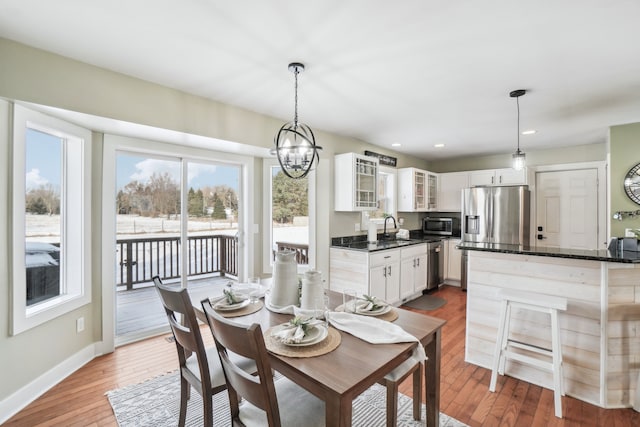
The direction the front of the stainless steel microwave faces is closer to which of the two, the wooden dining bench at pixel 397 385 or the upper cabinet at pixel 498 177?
the wooden dining bench

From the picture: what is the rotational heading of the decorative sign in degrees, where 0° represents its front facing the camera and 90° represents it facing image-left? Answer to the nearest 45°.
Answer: approximately 315°

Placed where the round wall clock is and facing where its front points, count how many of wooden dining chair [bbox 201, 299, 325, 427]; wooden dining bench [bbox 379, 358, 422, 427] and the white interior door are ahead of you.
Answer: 2

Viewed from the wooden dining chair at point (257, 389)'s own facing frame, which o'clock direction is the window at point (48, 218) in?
The window is roughly at 9 o'clock from the wooden dining chair.

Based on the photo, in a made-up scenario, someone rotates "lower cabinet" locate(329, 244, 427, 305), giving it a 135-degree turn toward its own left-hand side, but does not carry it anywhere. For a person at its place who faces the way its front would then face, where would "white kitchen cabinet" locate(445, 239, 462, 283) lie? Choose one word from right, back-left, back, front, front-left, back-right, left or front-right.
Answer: front-right

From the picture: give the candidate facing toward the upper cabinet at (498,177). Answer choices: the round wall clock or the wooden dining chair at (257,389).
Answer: the wooden dining chair

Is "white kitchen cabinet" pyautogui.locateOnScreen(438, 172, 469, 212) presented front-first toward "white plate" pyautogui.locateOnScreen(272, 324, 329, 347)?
yes

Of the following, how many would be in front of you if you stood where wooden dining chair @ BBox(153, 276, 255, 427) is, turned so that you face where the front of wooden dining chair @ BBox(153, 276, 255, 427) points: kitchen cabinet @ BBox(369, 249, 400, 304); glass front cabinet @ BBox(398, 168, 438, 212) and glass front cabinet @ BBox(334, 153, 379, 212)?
3

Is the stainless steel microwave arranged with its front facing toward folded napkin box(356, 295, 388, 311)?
yes

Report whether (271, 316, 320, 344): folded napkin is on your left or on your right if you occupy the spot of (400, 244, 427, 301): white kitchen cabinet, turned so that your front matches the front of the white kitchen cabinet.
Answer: on your right

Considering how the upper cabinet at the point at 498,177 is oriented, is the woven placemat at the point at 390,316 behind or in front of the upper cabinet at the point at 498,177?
in front

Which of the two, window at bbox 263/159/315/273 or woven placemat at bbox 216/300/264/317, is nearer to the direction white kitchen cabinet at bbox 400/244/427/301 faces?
the woven placemat
